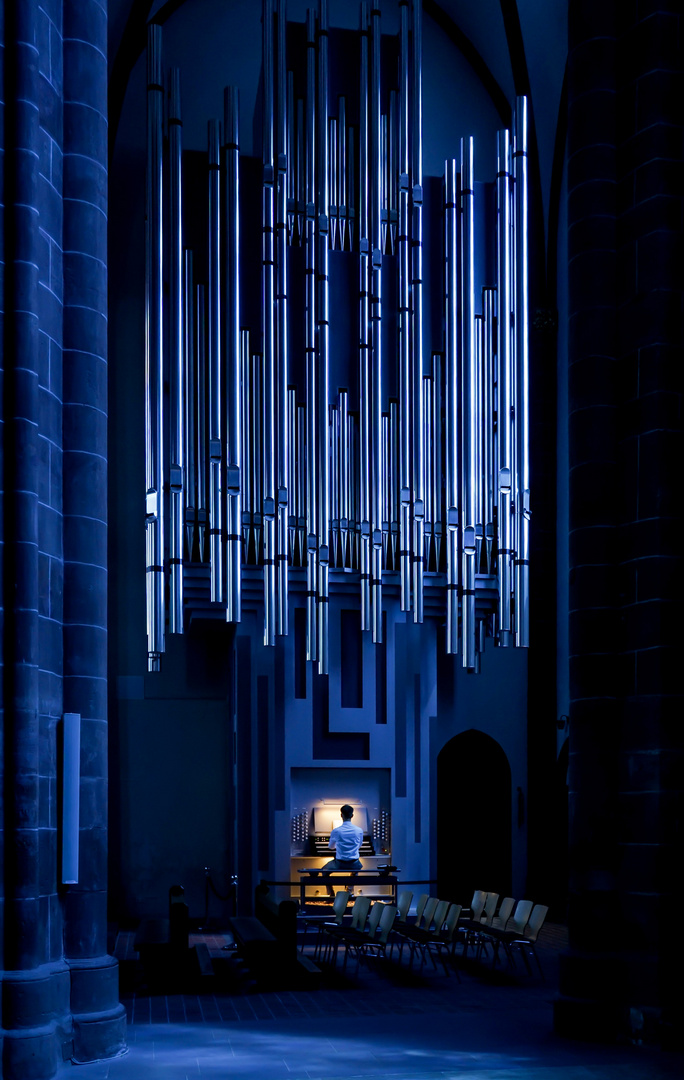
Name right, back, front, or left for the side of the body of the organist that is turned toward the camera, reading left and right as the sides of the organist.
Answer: back

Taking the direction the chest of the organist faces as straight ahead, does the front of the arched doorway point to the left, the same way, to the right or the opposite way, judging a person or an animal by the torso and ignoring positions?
the opposite way

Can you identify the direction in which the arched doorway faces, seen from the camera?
facing the viewer

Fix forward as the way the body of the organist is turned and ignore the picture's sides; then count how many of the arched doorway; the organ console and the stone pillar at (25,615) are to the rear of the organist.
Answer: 1

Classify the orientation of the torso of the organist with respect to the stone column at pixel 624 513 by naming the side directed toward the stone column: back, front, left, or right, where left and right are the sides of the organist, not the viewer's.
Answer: back

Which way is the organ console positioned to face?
toward the camera

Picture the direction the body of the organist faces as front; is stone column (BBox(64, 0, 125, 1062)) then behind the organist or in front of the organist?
behind

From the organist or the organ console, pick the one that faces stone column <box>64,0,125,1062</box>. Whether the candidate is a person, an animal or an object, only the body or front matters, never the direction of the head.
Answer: the organ console

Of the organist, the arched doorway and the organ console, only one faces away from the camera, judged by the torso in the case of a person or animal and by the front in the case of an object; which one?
the organist

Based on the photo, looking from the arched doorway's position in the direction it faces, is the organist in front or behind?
in front

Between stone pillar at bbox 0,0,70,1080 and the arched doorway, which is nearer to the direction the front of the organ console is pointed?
the stone pillar

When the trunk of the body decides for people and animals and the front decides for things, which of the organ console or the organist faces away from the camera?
the organist

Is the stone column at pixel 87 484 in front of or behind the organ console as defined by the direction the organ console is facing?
in front

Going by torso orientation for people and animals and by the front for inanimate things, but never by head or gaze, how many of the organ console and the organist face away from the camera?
1
